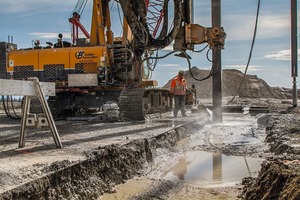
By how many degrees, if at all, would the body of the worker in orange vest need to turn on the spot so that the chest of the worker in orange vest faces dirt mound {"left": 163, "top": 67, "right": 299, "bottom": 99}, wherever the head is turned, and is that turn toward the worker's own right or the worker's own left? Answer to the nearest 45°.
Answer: approximately 135° to the worker's own left

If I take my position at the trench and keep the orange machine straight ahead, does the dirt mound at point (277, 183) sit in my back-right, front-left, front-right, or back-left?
back-right

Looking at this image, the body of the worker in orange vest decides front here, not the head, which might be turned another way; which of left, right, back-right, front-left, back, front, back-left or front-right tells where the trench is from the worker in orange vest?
front-right

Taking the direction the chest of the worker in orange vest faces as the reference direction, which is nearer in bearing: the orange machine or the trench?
the trench

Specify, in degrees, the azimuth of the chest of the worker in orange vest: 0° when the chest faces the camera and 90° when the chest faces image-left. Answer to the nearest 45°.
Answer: approximately 315°

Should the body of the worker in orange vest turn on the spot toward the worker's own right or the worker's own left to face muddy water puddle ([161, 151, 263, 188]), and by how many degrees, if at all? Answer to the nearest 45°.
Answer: approximately 45° to the worker's own right

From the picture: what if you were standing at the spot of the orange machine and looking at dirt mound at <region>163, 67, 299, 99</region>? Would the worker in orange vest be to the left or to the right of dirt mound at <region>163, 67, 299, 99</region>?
right

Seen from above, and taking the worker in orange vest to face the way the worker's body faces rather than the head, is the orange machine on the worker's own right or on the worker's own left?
on the worker's own right

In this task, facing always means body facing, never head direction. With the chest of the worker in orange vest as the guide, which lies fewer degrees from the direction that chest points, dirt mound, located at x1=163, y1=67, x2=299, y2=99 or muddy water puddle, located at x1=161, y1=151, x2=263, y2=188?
the muddy water puddle

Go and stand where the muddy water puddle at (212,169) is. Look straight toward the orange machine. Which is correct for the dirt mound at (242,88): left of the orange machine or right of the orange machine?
right
